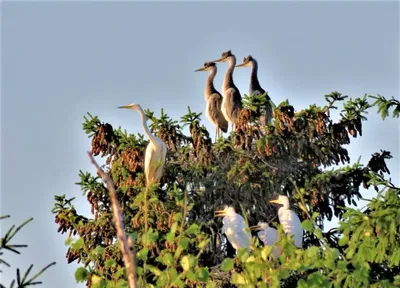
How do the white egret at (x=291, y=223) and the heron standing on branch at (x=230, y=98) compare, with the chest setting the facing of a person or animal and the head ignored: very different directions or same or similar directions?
same or similar directions

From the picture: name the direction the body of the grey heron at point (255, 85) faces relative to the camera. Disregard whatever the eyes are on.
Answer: to the viewer's left

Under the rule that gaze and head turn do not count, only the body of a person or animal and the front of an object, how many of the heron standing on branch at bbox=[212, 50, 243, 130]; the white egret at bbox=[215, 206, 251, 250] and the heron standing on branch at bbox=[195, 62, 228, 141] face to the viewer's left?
3

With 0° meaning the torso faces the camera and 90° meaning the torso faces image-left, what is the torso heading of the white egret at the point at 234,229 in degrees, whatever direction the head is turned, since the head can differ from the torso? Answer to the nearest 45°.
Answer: approximately 90°

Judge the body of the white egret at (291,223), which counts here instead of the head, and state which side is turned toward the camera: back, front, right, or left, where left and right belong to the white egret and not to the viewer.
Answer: left

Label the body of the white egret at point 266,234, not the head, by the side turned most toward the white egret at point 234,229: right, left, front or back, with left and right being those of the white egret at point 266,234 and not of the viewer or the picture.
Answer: front

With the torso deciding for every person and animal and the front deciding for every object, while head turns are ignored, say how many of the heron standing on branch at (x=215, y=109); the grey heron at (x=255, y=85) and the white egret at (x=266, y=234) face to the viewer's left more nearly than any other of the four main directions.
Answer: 3

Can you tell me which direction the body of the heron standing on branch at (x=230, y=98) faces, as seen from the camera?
to the viewer's left

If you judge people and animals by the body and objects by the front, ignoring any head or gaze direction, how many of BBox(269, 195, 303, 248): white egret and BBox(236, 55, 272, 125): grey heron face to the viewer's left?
2

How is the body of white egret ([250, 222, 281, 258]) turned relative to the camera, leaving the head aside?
to the viewer's left
